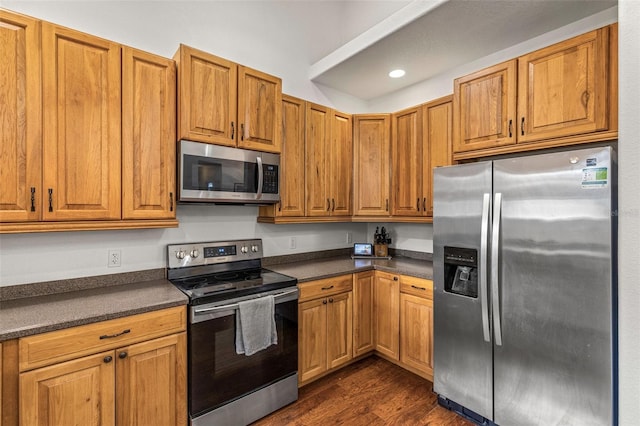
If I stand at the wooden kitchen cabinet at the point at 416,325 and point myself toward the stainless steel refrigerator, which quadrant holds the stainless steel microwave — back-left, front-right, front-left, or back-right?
back-right

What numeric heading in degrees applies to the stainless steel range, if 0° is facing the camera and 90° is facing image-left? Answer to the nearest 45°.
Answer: approximately 315°

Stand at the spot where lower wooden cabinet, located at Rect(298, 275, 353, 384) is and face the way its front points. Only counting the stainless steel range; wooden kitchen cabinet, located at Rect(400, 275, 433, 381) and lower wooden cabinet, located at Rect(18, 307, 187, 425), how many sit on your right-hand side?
2

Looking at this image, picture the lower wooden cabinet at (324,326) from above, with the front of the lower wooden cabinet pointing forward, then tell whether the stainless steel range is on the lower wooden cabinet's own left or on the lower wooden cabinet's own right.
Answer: on the lower wooden cabinet's own right
